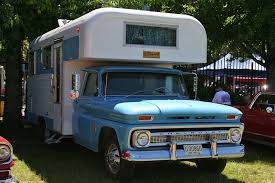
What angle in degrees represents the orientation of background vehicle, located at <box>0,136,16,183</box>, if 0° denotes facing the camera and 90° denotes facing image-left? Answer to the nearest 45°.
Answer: approximately 315°

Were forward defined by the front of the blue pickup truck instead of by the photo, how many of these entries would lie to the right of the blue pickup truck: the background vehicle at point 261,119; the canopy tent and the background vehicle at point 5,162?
1

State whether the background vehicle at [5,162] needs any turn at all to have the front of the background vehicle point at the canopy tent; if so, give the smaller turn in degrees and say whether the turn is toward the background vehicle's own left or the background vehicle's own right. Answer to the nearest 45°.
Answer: approximately 90° to the background vehicle's own left

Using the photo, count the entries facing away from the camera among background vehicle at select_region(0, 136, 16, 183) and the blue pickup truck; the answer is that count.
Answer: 0

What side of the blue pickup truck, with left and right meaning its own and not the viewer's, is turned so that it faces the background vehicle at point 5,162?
right

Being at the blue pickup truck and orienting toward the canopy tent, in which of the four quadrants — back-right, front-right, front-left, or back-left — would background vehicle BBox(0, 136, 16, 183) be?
back-left

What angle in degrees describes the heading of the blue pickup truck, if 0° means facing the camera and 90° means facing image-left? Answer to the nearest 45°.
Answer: approximately 315°
